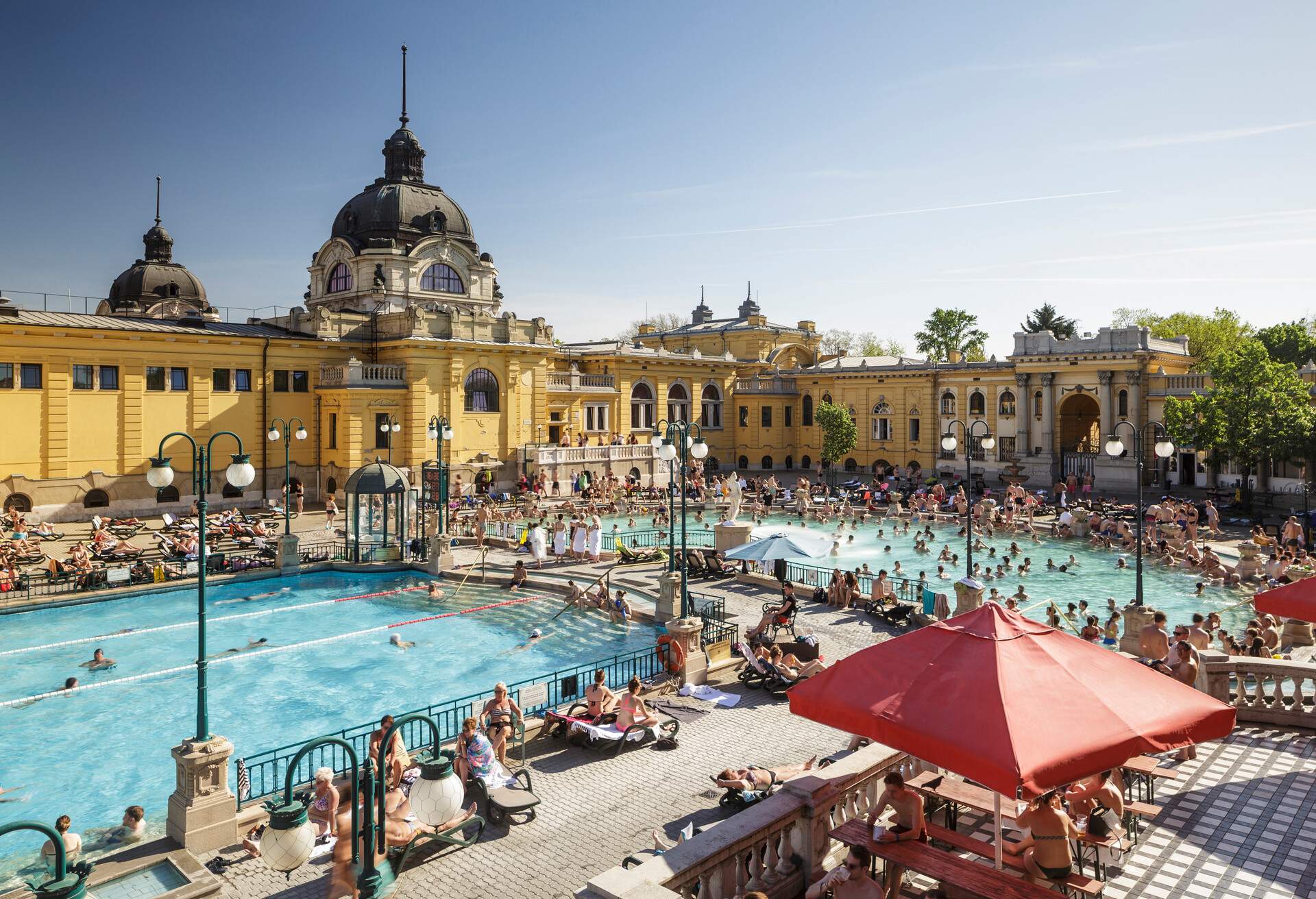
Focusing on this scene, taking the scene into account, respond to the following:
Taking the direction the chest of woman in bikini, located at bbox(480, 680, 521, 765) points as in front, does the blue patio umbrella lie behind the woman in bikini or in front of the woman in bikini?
behind

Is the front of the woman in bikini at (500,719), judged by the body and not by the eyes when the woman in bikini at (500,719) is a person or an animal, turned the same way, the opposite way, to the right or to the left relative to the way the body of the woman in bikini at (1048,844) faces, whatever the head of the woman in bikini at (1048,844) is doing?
the opposite way

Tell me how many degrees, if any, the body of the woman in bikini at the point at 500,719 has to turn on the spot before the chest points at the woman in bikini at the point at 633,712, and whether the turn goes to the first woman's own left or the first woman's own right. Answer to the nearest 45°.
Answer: approximately 90° to the first woman's own left

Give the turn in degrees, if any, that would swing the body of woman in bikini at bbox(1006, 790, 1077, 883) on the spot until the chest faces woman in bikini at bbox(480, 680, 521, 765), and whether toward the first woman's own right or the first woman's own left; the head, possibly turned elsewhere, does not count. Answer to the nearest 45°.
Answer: approximately 45° to the first woman's own left

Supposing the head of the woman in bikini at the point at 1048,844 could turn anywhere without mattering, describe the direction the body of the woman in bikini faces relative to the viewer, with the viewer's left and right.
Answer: facing away from the viewer and to the left of the viewer

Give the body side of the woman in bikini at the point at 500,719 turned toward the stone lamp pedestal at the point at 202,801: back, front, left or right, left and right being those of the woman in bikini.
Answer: right

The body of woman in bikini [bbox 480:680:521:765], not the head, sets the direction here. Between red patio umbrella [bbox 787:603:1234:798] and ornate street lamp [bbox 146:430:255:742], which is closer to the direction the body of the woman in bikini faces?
the red patio umbrella

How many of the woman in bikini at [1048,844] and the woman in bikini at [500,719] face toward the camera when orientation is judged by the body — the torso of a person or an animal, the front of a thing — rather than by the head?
1
